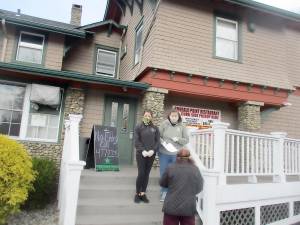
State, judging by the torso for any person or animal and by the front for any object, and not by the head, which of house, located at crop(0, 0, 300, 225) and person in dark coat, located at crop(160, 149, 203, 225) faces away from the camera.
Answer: the person in dark coat

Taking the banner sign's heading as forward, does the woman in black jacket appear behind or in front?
in front

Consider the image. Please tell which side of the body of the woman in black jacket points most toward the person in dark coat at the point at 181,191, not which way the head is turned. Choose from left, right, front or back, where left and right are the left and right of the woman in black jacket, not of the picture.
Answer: front

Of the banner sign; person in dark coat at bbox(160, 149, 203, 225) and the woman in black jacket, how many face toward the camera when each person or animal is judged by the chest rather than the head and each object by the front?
2

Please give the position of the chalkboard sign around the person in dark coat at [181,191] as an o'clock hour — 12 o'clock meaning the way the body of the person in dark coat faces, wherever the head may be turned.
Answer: The chalkboard sign is roughly at 11 o'clock from the person in dark coat.

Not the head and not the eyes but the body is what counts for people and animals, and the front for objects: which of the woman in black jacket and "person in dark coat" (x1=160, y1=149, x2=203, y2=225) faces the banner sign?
the person in dark coat

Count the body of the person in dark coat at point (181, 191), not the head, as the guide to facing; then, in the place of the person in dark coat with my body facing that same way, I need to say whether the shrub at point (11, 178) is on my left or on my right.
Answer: on my left

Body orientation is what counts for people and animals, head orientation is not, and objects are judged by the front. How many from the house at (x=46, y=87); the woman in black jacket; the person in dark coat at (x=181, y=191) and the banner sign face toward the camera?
3

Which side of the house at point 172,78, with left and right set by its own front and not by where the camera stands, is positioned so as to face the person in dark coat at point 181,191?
front

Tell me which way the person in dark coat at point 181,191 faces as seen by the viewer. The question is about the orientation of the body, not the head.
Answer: away from the camera

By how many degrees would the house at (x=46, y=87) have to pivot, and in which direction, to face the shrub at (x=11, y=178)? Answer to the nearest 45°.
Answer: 0° — it already faces it

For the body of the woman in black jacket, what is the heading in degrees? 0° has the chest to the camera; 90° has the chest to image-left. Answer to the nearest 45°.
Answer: approximately 0°
